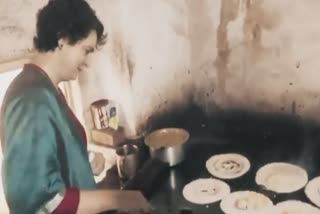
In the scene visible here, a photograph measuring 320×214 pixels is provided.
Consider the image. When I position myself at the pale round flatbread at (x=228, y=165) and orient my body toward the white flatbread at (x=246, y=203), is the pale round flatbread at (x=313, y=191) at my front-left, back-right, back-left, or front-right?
front-left

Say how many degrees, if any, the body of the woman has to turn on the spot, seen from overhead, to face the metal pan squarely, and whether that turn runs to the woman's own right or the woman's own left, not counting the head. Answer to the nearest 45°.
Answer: approximately 45° to the woman's own left

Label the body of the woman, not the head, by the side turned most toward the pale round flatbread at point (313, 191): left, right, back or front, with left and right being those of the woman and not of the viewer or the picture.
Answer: front

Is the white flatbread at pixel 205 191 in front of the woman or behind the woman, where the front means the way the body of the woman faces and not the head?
in front

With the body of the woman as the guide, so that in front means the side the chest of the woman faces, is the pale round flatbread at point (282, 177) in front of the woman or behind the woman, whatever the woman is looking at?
in front

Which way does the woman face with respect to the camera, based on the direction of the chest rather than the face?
to the viewer's right

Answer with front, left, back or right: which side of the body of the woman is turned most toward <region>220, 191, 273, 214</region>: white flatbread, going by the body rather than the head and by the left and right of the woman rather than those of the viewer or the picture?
front
